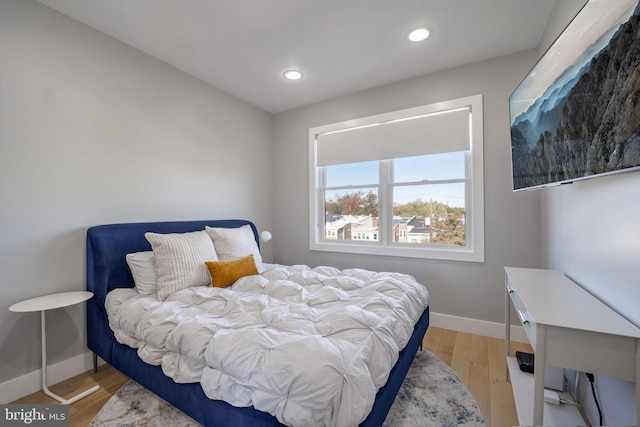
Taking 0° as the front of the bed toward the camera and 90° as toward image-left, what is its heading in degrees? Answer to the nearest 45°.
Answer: approximately 315°

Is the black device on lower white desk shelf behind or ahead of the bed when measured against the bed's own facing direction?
ahead

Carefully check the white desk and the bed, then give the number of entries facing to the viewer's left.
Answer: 1

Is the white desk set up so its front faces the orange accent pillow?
yes

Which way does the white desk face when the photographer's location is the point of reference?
facing to the left of the viewer

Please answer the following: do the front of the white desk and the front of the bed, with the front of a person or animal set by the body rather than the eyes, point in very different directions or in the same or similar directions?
very different directions

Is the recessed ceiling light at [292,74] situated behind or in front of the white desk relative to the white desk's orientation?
in front

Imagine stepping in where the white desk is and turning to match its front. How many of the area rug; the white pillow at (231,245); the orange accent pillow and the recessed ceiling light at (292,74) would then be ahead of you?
4

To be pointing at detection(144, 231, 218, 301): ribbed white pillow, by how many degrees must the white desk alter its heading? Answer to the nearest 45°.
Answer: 0° — it already faces it

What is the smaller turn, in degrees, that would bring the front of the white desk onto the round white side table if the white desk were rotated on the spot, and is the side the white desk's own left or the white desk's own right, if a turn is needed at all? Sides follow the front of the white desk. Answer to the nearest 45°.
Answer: approximately 45° to the white desk's own left

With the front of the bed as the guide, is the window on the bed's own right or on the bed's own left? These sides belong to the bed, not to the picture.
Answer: on the bed's own left

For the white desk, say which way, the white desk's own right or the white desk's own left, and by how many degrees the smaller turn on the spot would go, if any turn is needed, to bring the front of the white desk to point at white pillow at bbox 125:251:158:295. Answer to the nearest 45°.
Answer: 0° — it already faces it
